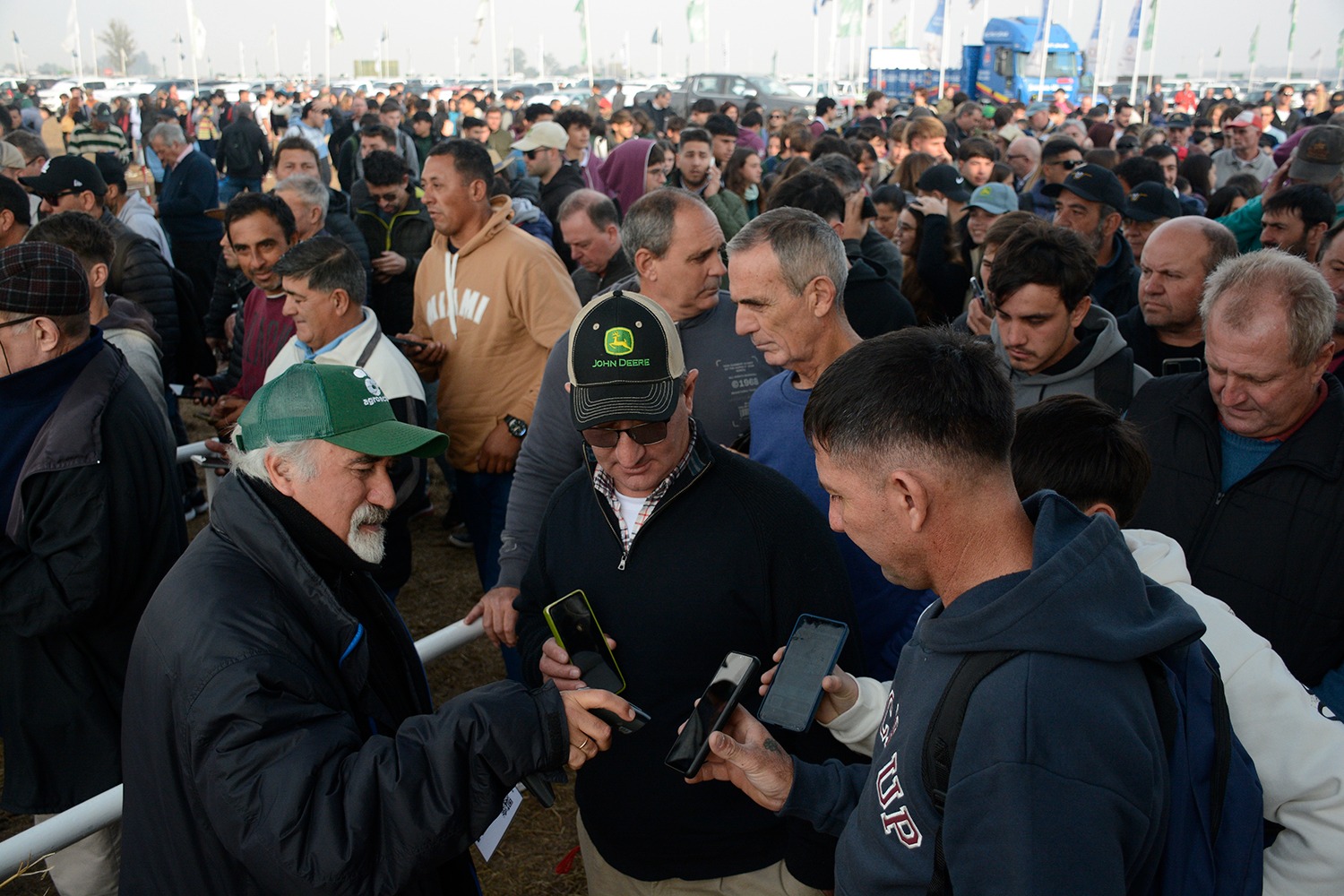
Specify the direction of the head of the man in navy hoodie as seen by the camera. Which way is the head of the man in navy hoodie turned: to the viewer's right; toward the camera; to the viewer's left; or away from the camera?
to the viewer's left

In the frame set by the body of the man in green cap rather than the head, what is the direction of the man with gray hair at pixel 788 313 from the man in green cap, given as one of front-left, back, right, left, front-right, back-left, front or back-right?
front-left

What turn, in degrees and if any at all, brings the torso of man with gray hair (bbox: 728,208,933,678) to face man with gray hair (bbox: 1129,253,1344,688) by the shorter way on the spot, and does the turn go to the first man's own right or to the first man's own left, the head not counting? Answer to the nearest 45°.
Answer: approximately 135° to the first man's own left

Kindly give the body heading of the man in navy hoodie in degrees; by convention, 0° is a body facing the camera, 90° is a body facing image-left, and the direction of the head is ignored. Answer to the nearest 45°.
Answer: approximately 90°

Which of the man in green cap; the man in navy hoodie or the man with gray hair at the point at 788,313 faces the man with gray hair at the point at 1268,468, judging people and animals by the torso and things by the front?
the man in green cap

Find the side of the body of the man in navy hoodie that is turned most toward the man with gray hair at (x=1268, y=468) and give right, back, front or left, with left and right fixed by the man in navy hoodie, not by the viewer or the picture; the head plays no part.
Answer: right

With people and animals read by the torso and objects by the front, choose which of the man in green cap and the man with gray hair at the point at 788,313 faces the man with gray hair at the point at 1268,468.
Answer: the man in green cap

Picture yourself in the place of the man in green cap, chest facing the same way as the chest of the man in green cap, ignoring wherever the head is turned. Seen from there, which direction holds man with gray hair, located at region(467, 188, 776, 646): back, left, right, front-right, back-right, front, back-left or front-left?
front-left

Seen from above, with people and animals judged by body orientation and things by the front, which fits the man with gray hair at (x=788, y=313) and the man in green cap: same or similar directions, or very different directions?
very different directions

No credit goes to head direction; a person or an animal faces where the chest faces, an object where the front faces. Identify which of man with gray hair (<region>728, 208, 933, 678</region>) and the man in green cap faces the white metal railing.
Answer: the man with gray hair

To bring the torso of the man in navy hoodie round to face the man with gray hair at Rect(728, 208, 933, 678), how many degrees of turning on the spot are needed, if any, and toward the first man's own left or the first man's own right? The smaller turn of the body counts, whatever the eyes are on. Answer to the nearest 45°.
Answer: approximately 90° to the first man's own right

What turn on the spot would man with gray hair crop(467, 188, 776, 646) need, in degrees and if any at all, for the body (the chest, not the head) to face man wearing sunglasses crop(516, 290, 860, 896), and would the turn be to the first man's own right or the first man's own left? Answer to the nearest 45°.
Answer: approximately 45° to the first man's own right

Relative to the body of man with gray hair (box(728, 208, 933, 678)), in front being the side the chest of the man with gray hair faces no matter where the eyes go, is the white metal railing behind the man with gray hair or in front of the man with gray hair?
in front

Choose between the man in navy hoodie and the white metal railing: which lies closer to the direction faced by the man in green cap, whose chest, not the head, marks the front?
the man in navy hoodie

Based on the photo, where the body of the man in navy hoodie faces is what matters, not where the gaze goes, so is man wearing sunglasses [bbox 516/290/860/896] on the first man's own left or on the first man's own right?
on the first man's own right
